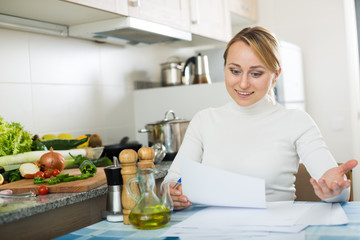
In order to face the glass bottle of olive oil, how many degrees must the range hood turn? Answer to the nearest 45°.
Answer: approximately 45° to its right

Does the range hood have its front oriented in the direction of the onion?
no

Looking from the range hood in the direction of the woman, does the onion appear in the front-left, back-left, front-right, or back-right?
front-right

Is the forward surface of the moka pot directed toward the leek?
no

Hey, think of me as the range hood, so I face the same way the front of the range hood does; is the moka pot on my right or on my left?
on my left

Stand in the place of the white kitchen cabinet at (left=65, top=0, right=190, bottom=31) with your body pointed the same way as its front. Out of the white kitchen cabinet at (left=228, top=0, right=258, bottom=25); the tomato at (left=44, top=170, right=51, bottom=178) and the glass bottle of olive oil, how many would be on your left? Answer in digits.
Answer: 1

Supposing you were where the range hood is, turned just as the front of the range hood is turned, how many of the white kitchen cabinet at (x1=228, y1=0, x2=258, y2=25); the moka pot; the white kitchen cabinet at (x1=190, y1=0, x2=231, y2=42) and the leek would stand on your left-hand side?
3

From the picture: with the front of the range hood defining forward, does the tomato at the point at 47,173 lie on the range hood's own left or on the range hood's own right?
on the range hood's own right

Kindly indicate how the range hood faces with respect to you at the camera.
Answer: facing the viewer and to the right of the viewer

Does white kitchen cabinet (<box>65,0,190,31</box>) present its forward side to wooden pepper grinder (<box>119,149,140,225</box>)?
no

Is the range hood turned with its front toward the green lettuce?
no

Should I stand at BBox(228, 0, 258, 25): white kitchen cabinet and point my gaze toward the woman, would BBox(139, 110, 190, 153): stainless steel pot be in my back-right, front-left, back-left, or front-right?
front-right

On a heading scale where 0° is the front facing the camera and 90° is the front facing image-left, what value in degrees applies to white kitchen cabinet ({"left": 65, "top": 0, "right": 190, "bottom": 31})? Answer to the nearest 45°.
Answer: approximately 315°

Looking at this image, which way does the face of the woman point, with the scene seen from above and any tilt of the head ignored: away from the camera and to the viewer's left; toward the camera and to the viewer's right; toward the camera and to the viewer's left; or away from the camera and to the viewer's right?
toward the camera and to the viewer's left

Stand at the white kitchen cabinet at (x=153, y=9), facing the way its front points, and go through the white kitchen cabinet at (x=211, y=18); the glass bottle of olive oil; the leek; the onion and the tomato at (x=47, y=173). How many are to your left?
1
